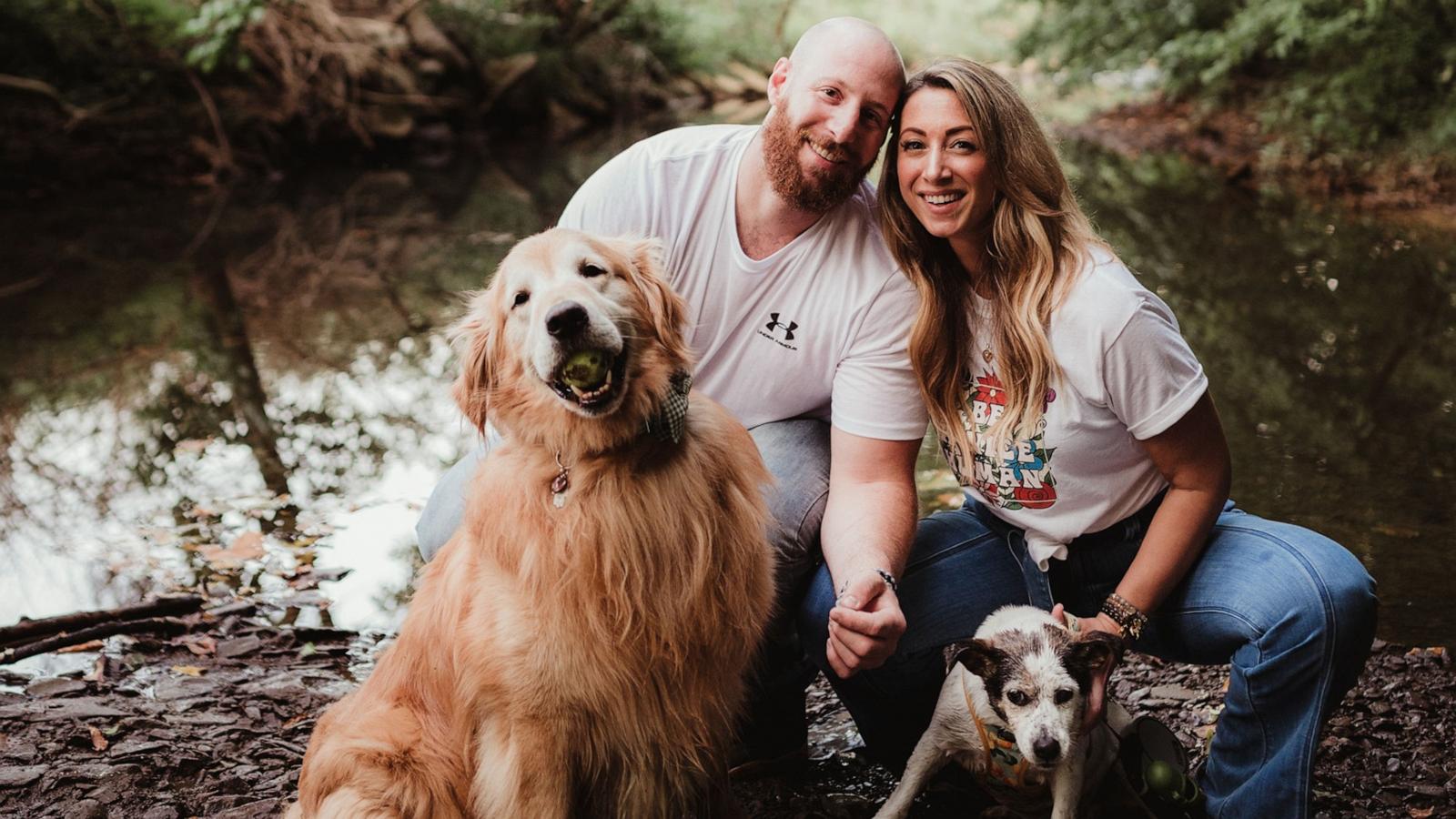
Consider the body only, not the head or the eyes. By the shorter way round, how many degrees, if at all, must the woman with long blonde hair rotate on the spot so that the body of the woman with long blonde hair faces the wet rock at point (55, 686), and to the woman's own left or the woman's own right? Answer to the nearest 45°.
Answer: approximately 45° to the woman's own right

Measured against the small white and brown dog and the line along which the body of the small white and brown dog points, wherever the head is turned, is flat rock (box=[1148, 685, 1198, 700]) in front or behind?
behind

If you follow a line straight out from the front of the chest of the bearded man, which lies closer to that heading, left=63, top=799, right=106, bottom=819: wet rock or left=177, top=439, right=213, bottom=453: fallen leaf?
the wet rock

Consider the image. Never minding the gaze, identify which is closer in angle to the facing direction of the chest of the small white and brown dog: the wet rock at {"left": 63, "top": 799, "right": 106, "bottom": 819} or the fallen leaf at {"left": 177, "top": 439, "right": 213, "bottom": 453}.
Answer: the wet rock

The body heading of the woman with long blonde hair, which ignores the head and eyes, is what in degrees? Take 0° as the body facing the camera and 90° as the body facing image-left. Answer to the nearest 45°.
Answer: approximately 45°

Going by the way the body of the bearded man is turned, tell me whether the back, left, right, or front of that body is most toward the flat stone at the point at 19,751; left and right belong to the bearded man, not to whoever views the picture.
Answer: right

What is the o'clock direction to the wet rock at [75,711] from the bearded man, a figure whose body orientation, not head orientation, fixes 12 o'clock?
The wet rock is roughly at 3 o'clock from the bearded man.

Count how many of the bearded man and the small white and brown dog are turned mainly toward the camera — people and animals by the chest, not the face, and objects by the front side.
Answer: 2
